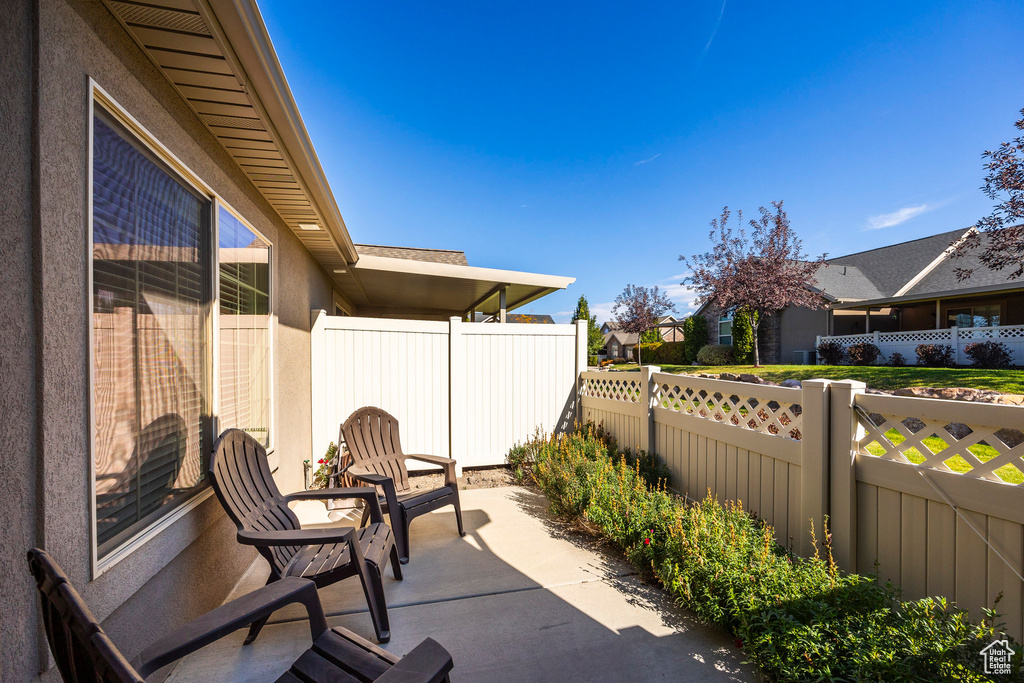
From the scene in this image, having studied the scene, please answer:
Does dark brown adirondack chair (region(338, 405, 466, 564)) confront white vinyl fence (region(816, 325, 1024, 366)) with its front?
no

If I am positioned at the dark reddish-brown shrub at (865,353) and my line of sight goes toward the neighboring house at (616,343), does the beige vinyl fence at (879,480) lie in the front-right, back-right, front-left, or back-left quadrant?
back-left

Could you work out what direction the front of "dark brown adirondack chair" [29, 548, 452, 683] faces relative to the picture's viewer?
facing away from the viewer and to the right of the viewer

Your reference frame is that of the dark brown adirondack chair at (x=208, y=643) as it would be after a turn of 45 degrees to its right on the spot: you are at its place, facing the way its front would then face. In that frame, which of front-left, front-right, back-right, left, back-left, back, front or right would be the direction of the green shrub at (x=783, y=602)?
front

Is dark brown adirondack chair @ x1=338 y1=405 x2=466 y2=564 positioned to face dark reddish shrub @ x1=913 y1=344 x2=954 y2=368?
no

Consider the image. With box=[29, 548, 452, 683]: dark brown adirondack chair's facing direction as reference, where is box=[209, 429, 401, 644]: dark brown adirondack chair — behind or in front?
in front

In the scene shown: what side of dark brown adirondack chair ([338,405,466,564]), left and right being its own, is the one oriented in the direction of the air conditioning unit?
left

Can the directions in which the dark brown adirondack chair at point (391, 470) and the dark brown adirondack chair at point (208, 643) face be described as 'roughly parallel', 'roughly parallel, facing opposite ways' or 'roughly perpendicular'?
roughly perpendicular

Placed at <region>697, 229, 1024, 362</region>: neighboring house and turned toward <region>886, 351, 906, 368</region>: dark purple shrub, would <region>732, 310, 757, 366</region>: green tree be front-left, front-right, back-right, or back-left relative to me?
front-right

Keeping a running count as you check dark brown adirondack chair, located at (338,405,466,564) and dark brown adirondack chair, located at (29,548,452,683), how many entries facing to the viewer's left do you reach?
0
